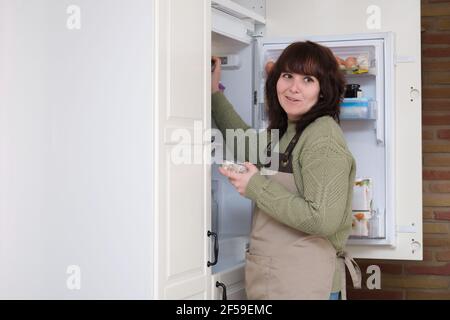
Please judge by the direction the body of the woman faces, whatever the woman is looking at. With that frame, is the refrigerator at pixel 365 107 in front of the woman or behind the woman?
behind

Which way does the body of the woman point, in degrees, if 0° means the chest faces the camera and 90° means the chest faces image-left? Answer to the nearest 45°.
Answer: approximately 45°

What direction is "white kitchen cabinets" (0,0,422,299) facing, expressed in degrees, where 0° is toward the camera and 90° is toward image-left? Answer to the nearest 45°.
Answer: approximately 315°

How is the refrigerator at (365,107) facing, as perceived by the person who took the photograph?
facing the viewer and to the right of the viewer

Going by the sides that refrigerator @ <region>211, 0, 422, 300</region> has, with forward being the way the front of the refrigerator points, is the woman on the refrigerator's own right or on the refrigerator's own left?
on the refrigerator's own right
